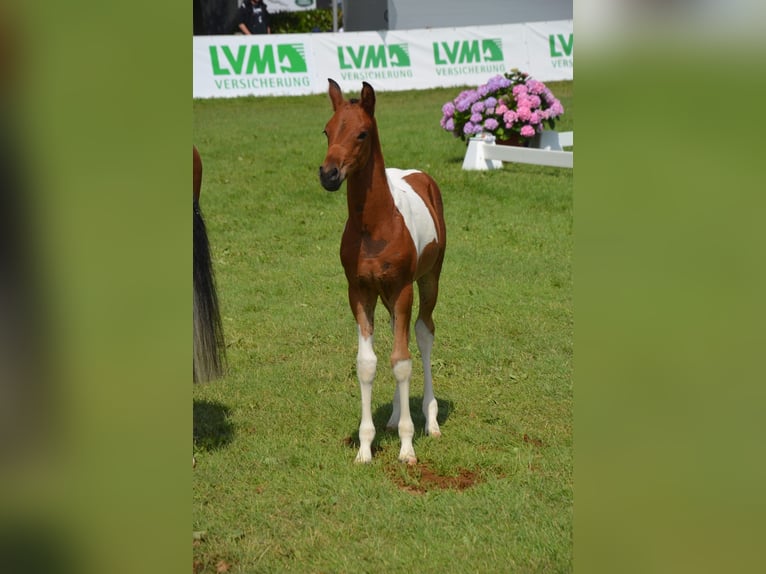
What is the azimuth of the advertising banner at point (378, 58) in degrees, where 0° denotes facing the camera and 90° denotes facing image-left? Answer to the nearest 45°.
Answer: approximately 0°

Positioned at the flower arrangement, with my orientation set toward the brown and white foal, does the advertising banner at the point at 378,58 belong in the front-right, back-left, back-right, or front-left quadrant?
back-right

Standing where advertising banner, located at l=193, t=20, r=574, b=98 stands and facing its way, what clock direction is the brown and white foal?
The brown and white foal is roughly at 12 o'clock from the advertising banner.

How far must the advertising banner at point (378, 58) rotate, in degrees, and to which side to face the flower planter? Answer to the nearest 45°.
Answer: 0° — it already faces it

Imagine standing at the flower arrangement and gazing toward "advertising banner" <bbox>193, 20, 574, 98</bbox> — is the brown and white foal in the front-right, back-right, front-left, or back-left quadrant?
back-left

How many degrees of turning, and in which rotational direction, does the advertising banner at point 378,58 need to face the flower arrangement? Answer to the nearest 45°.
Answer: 0° — it already faces it
